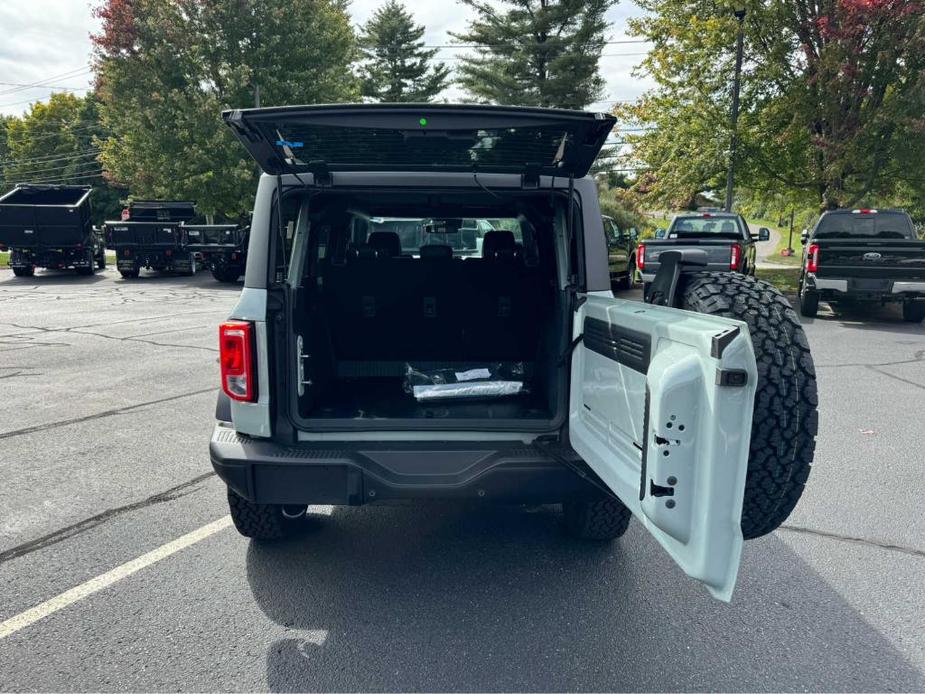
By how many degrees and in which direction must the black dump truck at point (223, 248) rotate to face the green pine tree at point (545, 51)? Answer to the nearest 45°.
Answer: approximately 45° to its right

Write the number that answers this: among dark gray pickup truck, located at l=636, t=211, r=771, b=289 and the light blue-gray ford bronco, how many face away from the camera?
2

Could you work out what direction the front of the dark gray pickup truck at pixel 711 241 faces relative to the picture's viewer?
facing away from the viewer

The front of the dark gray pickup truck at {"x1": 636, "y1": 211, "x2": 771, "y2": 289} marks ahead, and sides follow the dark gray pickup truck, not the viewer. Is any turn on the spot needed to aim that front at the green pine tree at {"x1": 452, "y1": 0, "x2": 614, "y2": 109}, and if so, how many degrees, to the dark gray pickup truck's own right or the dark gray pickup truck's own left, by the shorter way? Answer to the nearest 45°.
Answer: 0° — it already faces it

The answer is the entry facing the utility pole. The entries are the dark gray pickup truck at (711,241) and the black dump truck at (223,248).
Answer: the dark gray pickup truck

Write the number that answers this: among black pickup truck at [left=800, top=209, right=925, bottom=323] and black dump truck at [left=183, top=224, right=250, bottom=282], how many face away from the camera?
2

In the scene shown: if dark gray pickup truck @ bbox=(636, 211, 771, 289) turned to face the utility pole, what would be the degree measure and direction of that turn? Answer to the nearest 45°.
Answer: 0° — it already faces it

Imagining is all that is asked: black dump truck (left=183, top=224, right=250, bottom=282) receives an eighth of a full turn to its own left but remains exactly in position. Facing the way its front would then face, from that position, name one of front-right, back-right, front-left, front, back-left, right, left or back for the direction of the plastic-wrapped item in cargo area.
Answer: back-left

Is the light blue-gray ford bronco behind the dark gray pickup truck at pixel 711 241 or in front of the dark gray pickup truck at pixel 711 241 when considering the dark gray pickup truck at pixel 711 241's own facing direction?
behind

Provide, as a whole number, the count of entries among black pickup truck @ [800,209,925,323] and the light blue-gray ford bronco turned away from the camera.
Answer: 2

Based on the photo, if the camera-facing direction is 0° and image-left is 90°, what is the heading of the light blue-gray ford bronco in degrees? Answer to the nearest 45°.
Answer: approximately 180°
